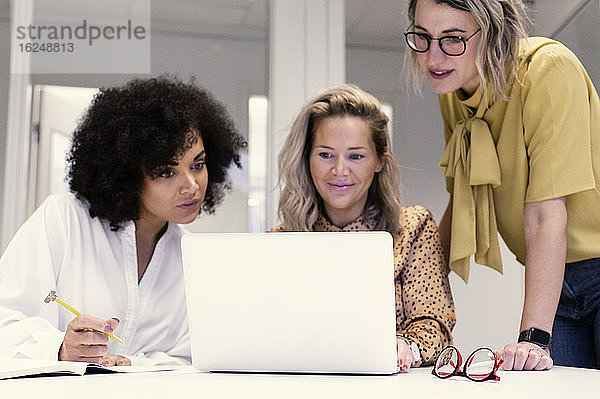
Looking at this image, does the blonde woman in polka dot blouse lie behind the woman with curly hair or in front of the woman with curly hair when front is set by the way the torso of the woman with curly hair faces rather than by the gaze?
in front

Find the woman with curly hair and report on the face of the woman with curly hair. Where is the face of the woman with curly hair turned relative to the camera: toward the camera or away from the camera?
toward the camera

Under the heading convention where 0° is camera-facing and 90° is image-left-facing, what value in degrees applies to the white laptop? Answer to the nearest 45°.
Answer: approximately 180°

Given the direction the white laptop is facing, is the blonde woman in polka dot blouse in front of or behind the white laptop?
in front

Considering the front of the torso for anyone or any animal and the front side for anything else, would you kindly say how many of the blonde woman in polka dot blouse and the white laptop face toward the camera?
1

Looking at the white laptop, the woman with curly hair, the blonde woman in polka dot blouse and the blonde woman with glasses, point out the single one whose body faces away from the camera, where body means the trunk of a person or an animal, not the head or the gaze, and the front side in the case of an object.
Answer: the white laptop

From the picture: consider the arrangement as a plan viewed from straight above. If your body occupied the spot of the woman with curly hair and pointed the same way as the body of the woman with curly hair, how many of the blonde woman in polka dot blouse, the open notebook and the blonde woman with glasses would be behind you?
0

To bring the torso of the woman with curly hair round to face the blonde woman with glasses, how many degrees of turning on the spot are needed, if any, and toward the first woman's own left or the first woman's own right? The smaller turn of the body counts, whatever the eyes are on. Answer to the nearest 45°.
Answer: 0° — they already face them

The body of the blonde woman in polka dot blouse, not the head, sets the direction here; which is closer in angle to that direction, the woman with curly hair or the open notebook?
the open notebook

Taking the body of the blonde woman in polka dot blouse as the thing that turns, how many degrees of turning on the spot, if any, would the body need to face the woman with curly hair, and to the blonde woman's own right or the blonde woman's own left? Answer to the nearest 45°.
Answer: approximately 90° to the blonde woman's own right

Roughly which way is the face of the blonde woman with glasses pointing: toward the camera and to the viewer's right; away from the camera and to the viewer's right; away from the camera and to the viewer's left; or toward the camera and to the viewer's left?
toward the camera and to the viewer's left

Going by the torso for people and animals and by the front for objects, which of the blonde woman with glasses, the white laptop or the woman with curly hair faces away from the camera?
the white laptop

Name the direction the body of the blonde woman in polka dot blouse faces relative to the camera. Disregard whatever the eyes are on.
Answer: toward the camera

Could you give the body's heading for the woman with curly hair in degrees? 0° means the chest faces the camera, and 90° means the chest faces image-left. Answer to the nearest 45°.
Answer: approximately 315°

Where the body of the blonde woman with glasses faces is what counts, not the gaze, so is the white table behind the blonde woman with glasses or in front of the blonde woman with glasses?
in front

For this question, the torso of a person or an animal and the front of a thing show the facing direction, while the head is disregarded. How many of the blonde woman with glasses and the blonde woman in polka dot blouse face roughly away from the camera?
0

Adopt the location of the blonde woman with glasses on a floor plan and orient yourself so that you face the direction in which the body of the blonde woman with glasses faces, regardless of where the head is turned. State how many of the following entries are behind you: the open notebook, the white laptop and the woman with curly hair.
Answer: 0

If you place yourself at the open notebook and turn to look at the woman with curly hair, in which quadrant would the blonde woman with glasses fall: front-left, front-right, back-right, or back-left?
front-right
